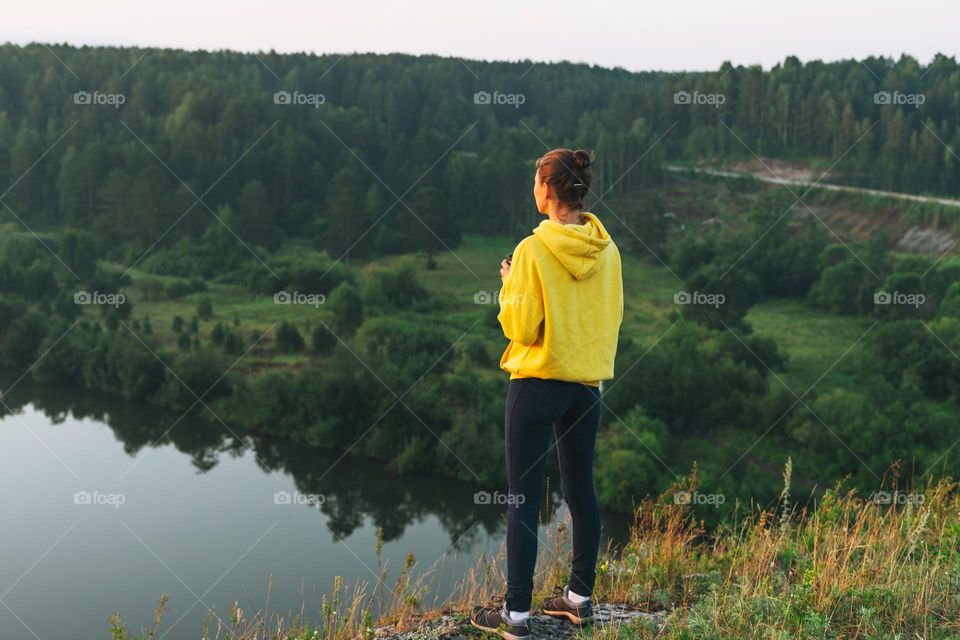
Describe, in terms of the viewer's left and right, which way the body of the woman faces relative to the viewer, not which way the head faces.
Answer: facing away from the viewer and to the left of the viewer

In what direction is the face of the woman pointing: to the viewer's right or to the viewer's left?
to the viewer's left
